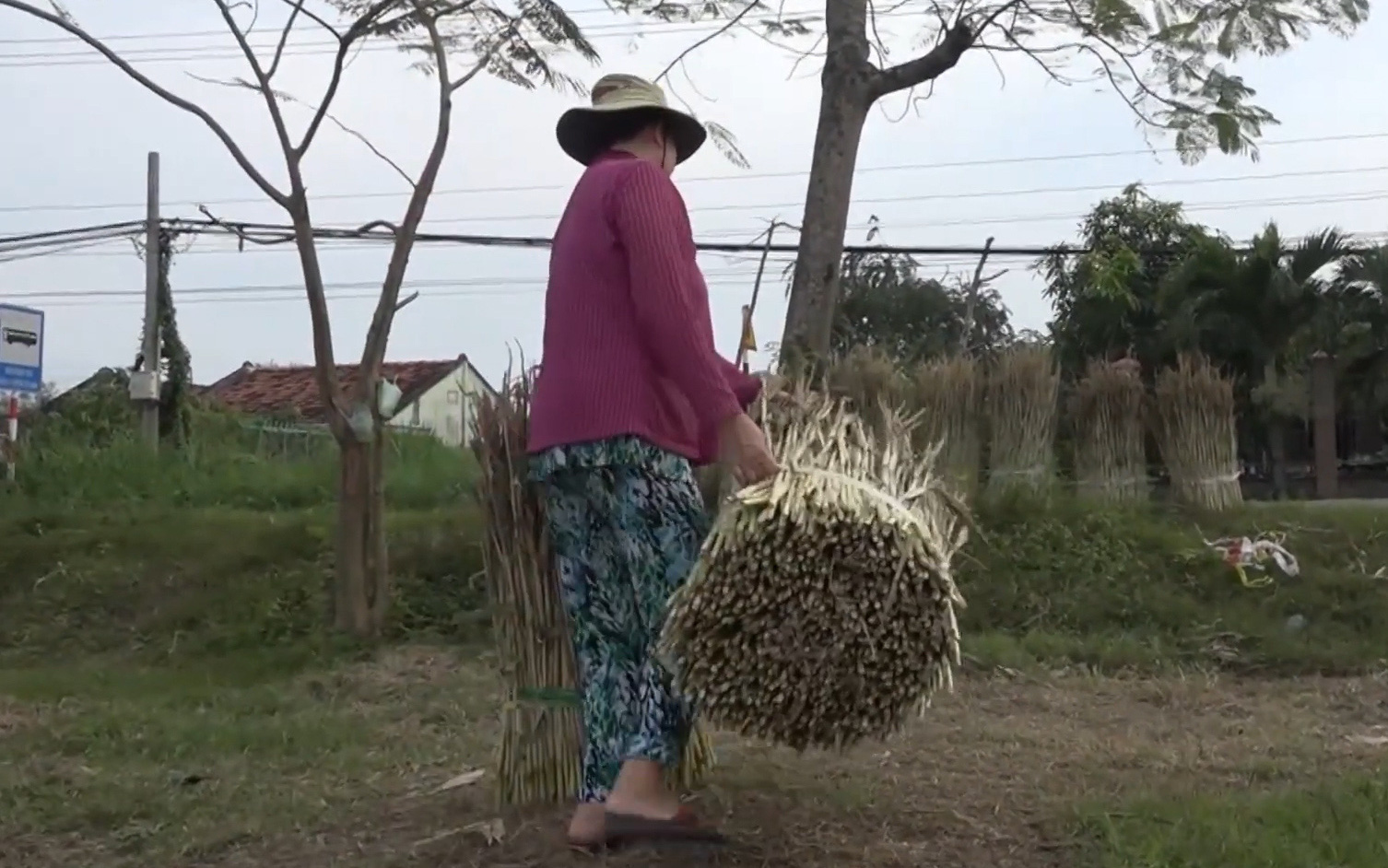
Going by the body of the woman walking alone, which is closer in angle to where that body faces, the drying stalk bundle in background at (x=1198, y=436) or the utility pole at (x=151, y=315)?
the drying stalk bundle in background

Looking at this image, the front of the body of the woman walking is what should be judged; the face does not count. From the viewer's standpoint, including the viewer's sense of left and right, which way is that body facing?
facing away from the viewer and to the right of the viewer

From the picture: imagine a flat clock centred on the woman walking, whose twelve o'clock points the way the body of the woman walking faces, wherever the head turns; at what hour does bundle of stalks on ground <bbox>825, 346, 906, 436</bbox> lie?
The bundle of stalks on ground is roughly at 11 o'clock from the woman walking.

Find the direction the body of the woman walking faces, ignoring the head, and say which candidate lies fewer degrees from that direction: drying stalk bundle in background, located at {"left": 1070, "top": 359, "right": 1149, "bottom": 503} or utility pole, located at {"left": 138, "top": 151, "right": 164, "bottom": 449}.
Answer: the drying stalk bundle in background

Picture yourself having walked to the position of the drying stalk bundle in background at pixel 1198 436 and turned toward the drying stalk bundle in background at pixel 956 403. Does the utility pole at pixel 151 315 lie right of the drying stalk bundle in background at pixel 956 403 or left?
right

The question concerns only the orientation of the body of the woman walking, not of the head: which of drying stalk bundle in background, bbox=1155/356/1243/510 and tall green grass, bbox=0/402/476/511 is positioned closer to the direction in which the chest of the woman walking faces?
the drying stalk bundle in background
